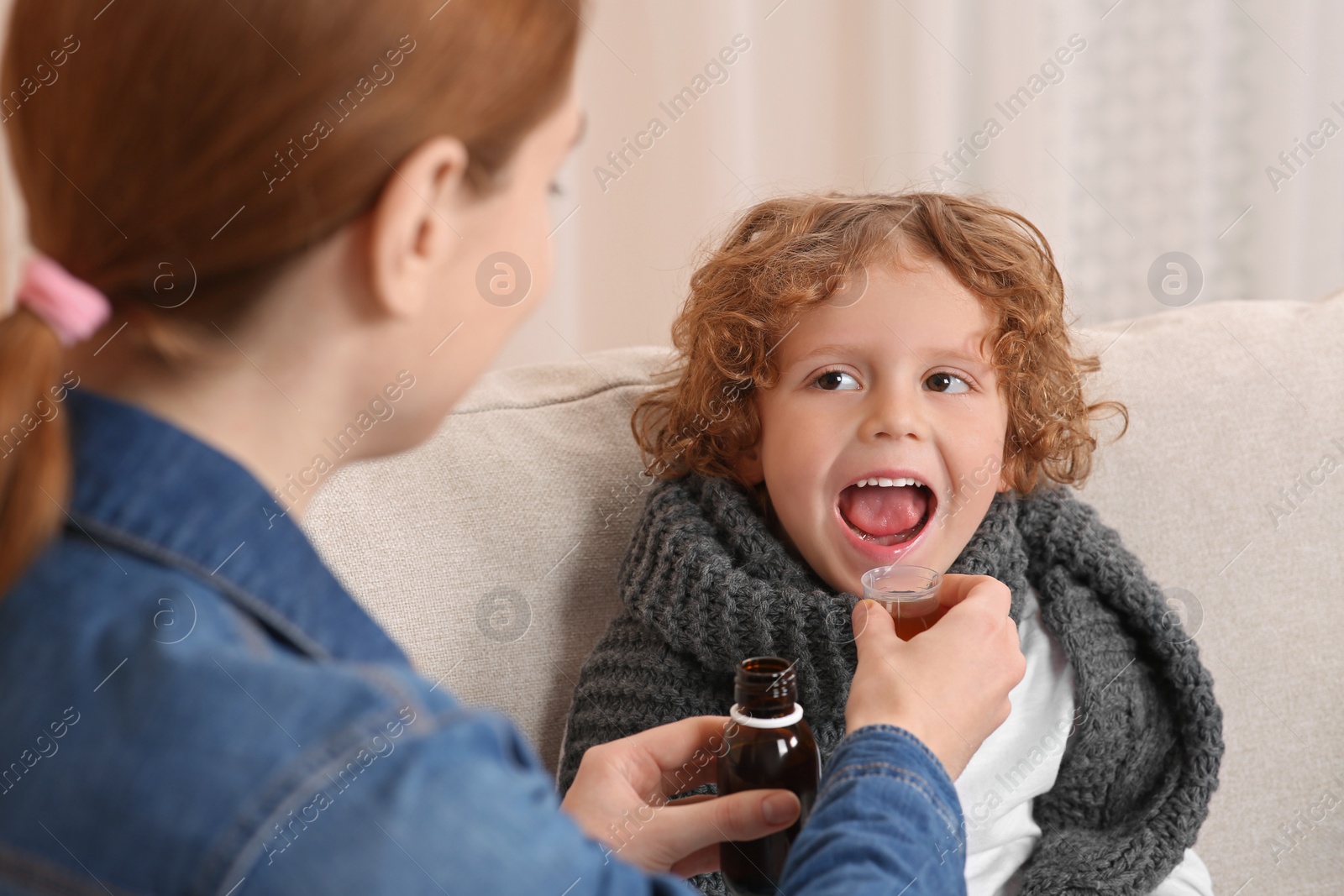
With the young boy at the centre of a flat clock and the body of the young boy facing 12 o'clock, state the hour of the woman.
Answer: The woman is roughly at 1 o'clock from the young boy.

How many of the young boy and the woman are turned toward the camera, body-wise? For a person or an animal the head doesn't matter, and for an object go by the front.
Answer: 1

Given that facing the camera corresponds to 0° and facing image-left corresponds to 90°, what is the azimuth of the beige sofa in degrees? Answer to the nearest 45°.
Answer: approximately 0°

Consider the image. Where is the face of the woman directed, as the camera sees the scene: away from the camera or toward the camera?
away from the camera

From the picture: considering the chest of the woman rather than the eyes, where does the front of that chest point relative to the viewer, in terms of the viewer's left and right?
facing away from the viewer and to the right of the viewer

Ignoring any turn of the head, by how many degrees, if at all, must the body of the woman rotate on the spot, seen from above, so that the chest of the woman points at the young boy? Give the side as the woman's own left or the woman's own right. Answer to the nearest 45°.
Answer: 0° — they already face them

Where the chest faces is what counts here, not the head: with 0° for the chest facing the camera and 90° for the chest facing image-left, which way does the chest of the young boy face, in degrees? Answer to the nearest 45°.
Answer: approximately 0°
